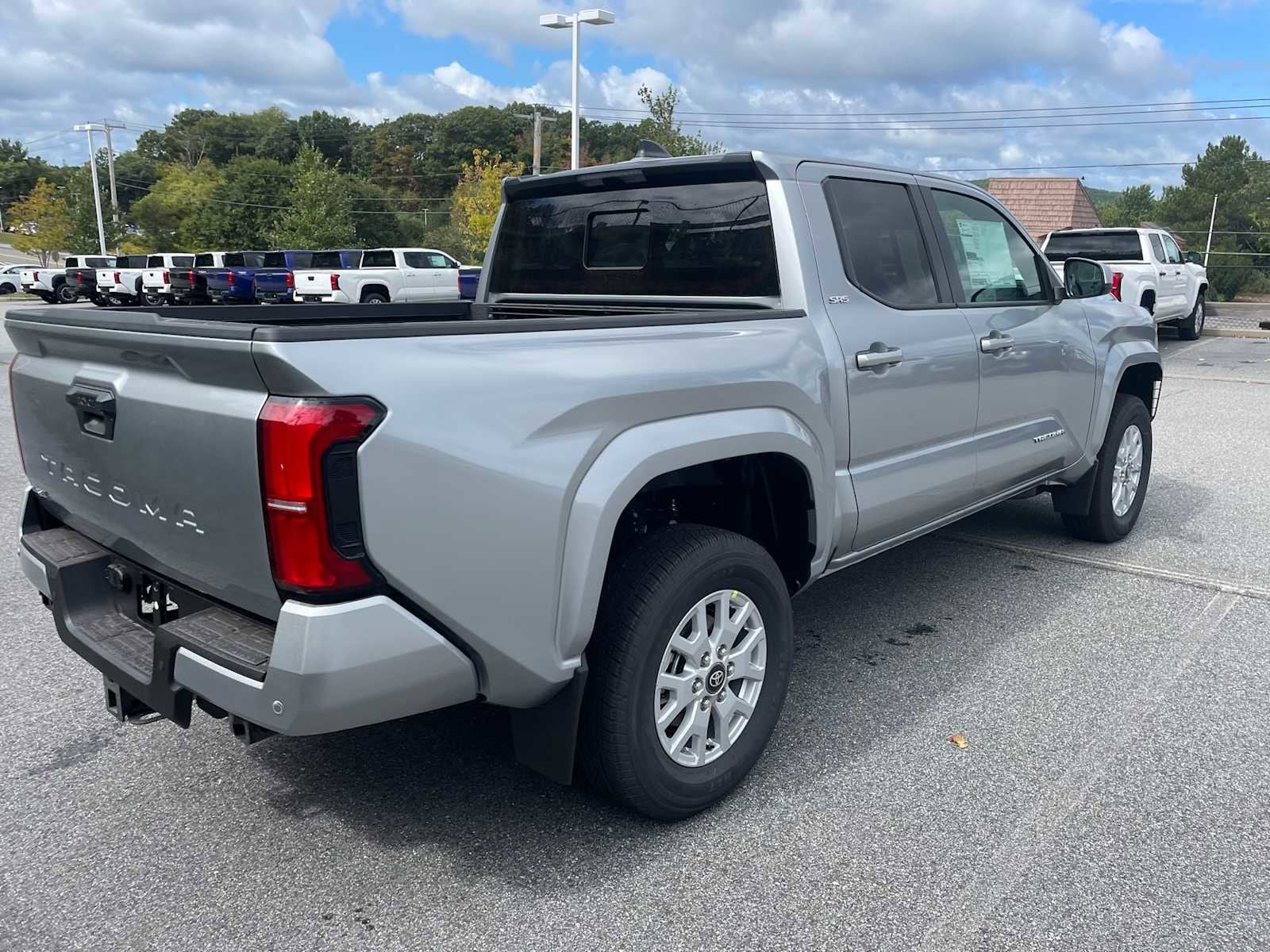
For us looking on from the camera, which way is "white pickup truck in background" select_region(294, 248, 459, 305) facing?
facing away from the viewer and to the right of the viewer

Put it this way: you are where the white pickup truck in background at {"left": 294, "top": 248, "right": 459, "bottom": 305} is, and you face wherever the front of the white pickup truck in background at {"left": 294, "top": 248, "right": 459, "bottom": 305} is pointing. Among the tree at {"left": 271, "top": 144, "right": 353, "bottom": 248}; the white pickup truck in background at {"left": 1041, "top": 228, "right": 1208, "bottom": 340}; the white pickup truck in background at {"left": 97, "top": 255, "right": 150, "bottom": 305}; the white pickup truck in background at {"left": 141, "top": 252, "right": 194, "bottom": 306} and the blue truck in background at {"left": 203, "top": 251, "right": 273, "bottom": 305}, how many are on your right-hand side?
1

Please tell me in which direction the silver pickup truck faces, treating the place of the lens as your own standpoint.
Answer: facing away from the viewer and to the right of the viewer

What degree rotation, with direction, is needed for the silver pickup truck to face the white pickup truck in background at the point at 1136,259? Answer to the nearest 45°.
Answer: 0° — it already faces it

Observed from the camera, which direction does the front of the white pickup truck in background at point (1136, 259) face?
facing away from the viewer and to the right of the viewer

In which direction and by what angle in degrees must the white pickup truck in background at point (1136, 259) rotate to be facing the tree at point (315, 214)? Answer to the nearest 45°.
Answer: approximately 90° to its left

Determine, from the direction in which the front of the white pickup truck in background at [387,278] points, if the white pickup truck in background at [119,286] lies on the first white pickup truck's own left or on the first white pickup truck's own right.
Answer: on the first white pickup truck's own left

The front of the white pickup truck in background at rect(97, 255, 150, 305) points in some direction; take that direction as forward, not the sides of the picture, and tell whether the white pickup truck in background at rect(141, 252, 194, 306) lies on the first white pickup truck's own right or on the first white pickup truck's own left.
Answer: on the first white pickup truck's own right

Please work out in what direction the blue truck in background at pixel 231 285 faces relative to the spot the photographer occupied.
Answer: facing away from the viewer and to the right of the viewer

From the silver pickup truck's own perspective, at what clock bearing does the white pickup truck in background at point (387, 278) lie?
The white pickup truck in background is roughly at 10 o'clock from the silver pickup truck.

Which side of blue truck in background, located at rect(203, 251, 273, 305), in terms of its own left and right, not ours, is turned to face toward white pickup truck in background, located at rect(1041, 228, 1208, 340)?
right

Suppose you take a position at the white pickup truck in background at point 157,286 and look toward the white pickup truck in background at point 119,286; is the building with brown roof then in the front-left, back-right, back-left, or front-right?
back-right

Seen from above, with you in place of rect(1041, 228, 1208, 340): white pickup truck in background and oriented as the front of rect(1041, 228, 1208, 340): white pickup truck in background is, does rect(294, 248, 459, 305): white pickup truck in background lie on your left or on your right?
on your left

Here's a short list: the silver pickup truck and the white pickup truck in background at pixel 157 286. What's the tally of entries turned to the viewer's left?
0

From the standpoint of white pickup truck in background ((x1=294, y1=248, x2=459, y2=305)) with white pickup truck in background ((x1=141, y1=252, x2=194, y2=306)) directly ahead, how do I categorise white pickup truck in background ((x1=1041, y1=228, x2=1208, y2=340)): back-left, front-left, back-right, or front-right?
back-left
